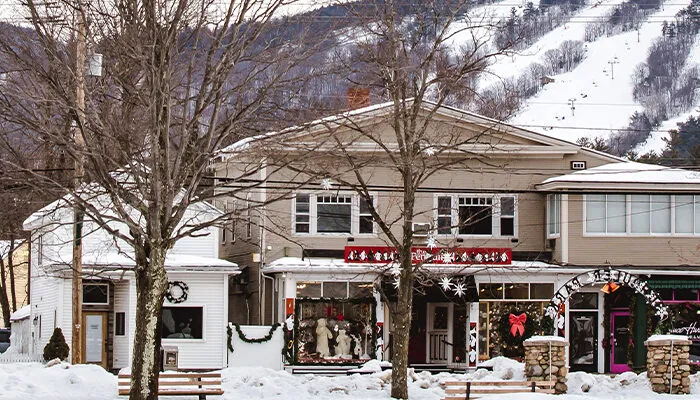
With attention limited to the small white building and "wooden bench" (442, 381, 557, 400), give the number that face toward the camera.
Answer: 2

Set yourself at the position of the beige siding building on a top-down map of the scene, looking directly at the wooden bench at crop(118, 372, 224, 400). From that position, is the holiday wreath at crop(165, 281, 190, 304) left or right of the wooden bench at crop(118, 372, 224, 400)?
right

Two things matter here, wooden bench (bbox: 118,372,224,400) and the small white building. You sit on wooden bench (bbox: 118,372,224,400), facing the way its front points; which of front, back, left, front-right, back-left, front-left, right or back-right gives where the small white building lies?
back

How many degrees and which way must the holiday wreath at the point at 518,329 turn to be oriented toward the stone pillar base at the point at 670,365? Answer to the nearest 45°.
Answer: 0° — it already faces it

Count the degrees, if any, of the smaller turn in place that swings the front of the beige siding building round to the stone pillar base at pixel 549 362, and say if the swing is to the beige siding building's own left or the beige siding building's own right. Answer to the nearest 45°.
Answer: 0° — it already faces it
